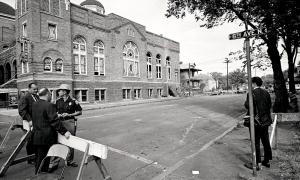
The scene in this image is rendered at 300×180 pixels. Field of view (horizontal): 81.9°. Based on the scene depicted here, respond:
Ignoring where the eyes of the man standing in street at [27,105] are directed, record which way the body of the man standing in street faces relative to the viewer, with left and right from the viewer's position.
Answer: facing the viewer and to the right of the viewer

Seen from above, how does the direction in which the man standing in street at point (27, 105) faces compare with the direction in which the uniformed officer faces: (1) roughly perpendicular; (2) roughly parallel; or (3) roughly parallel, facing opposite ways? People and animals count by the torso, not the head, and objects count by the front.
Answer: roughly perpendicular

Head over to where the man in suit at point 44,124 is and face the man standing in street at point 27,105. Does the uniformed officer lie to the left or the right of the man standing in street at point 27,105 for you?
right

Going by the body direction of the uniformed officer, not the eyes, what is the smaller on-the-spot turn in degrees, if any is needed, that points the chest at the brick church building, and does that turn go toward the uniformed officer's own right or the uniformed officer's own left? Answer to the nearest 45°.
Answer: approximately 135° to the uniformed officer's own right

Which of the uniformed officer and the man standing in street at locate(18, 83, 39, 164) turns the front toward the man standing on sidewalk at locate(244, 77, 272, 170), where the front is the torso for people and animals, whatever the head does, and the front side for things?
the man standing in street at locate(18, 83, 39, 164)

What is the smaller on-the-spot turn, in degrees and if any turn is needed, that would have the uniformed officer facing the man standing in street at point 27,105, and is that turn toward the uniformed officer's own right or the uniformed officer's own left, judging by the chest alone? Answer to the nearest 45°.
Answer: approximately 90° to the uniformed officer's own right

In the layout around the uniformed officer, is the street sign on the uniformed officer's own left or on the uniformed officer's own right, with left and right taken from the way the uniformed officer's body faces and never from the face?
on the uniformed officer's own left

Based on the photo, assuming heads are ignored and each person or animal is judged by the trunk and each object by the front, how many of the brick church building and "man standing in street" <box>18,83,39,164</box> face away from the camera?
0
